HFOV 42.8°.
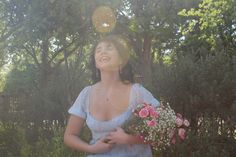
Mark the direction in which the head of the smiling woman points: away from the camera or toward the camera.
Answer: toward the camera

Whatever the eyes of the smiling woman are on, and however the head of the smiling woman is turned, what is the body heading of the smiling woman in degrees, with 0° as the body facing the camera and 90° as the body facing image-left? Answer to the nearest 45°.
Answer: approximately 0°
